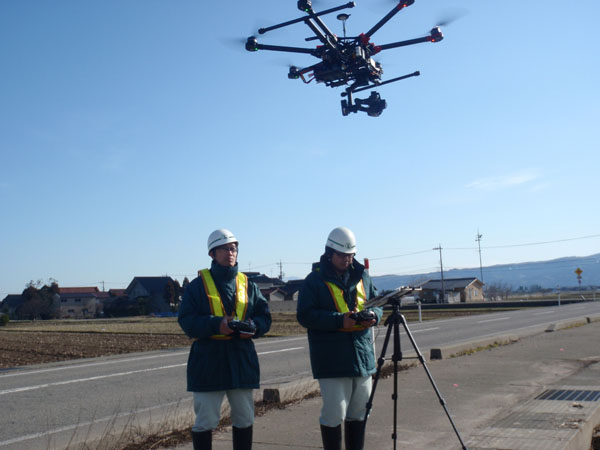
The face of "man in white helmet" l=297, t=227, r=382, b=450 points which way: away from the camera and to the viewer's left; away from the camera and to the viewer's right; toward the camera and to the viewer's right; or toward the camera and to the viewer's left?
toward the camera and to the viewer's right

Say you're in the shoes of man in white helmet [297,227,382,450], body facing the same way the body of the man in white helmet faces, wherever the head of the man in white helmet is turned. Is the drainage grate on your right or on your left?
on your left

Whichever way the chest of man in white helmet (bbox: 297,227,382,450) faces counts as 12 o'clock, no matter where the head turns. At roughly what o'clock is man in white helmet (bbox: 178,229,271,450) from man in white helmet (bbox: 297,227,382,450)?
man in white helmet (bbox: 178,229,271,450) is roughly at 4 o'clock from man in white helmet (bbox: 297,227,382,450).

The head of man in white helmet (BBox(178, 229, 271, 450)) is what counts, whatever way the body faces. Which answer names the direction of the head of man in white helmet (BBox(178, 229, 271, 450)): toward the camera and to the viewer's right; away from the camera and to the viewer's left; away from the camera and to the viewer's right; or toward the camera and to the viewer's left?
toward the camera and to the viewer's right
